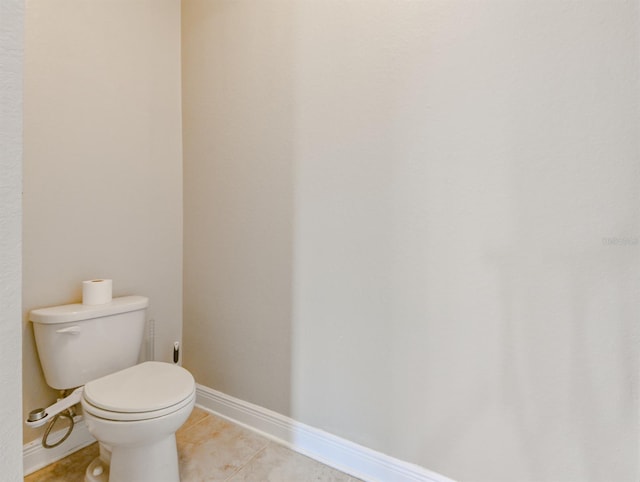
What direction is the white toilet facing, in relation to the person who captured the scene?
facing the viewer and to the right of the viewer
